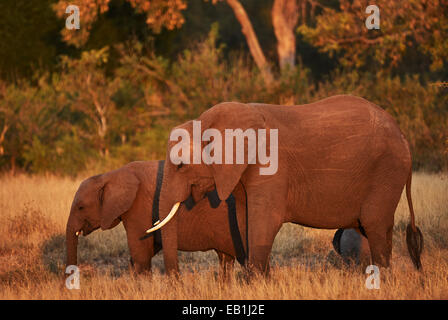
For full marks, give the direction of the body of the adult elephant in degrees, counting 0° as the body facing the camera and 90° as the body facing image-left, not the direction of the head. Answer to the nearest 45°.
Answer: approximately 90°

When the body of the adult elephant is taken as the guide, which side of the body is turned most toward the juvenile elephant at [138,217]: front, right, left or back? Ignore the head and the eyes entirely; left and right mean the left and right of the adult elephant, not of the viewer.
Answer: front

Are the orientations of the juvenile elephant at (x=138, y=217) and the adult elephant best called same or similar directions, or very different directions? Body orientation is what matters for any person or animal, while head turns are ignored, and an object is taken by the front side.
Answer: same or similar directions

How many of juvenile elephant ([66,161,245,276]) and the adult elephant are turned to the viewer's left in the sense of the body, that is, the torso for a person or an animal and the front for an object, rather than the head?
2

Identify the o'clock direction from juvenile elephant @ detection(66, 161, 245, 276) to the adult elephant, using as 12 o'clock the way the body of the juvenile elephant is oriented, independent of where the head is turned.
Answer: The adult elephant is roughly at 7 o'clock from the juvenile elephant.

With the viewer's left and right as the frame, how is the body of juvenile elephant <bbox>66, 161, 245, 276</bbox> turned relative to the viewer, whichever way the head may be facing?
facing to the left of the viewer
